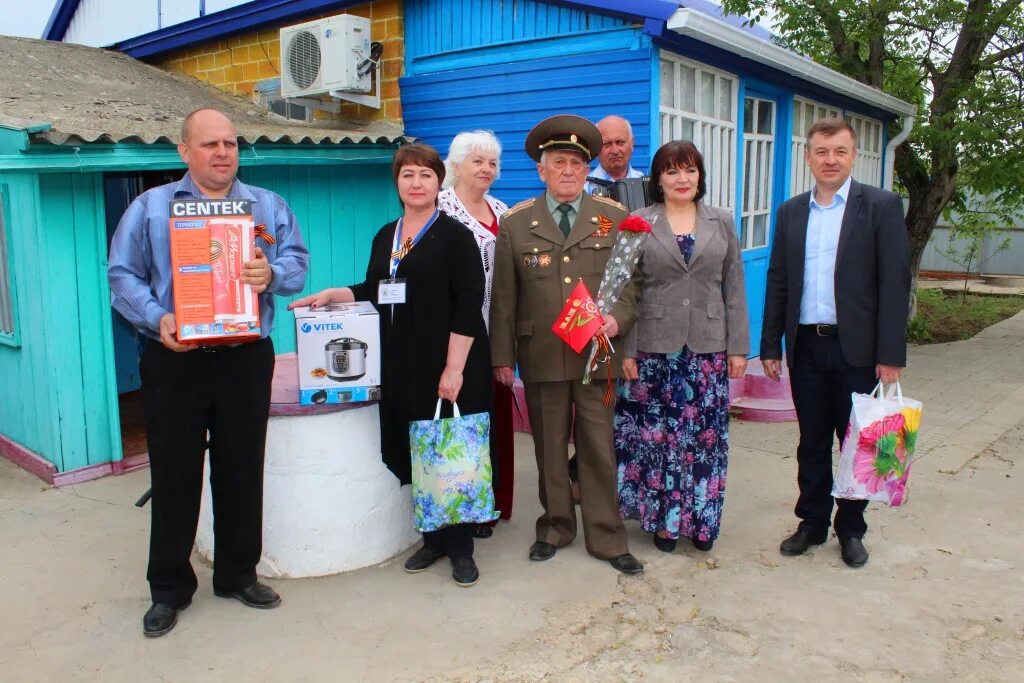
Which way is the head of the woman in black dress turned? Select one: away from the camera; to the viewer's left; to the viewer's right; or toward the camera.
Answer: toward the camera

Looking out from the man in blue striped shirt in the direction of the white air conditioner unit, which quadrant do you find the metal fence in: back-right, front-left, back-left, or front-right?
front-right

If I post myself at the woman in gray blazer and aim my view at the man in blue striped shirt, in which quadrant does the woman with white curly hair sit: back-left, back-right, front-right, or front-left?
front-right

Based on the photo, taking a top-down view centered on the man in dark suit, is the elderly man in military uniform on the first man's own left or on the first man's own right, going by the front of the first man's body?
on the first man's own right

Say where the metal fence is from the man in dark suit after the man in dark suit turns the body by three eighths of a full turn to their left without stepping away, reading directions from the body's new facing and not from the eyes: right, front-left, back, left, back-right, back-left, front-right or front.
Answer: front-left

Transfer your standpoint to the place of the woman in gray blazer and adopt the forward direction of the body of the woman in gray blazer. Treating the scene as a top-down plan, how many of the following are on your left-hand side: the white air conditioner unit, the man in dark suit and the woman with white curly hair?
1

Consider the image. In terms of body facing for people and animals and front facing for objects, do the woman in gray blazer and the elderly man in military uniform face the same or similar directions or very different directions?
same or similar directions

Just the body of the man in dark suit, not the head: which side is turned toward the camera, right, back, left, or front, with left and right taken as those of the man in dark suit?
front

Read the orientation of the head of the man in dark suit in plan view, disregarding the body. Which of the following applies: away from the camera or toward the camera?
toward the camera

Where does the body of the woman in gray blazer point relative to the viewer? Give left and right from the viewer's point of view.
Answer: facing the viewer

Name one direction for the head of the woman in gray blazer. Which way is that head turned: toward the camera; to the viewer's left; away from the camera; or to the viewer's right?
toward the camera

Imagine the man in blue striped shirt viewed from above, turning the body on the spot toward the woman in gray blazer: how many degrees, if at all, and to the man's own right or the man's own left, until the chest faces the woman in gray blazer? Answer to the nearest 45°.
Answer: approximately 90° to the man's own left

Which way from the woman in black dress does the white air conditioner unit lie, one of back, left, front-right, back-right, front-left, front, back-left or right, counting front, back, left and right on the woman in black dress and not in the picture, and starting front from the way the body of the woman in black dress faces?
back-right

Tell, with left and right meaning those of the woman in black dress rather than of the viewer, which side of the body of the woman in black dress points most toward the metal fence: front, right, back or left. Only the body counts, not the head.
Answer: back

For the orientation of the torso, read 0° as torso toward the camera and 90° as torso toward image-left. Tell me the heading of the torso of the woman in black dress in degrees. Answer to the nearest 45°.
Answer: approximately 45°

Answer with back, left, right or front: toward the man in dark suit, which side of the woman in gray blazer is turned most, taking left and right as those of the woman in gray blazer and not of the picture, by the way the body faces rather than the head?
left
